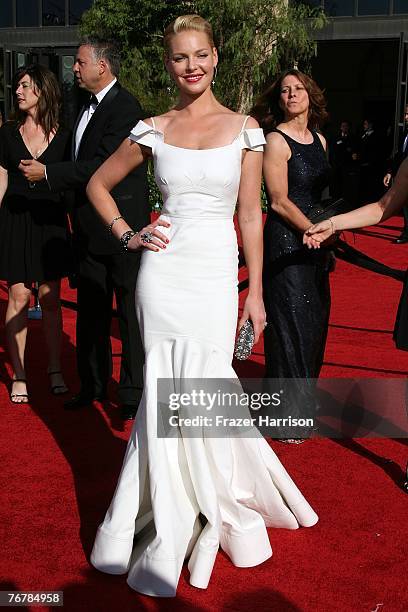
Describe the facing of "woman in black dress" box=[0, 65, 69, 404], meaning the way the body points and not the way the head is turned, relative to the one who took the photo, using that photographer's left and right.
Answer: facing the viewer

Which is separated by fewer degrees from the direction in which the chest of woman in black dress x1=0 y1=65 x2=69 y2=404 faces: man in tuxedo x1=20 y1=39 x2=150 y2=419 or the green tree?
the man in tuxedo

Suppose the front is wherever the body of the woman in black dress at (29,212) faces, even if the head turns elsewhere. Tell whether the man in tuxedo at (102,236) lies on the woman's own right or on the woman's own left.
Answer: on the woman's own left

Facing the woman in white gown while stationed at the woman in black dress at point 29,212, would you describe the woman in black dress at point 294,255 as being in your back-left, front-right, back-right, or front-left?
front-left

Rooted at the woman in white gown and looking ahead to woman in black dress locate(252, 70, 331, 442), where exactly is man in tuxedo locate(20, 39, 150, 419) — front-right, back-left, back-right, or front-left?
front-left

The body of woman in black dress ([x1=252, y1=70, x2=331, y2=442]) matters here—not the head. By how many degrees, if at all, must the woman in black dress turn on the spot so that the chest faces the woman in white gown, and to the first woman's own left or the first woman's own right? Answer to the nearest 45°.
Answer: approximately 45° to the first woman's own right

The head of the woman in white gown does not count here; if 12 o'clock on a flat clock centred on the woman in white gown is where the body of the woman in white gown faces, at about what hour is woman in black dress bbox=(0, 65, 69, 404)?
The woman in black dress is roughly at 5 o'clock from the woman in white gown.

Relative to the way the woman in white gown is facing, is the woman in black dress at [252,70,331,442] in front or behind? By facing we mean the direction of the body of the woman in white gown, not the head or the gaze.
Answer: behind

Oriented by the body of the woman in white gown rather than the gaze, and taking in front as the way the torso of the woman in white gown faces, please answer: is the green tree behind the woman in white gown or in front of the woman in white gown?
behind

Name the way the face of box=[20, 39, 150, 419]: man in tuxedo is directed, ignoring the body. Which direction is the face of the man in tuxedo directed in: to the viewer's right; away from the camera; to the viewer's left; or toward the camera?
to the viewer's left

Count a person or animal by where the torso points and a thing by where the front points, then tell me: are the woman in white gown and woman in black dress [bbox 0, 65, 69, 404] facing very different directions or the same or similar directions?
same or similar directions

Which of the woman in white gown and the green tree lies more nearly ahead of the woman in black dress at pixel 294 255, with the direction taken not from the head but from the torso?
the woman in white gown

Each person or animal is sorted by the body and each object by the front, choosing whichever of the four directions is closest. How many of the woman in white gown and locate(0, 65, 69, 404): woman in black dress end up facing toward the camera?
2
